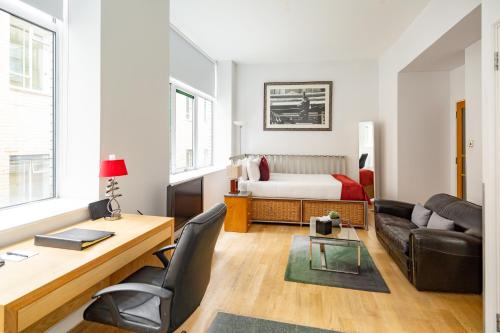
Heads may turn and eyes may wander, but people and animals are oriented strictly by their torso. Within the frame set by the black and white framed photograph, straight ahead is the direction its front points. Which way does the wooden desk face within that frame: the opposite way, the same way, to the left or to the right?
to the left

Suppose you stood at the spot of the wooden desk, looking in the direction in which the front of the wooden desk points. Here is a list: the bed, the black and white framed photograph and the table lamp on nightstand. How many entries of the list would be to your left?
3

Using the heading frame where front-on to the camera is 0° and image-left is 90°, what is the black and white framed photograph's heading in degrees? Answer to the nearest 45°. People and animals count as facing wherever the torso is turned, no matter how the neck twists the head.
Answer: approximately 0°

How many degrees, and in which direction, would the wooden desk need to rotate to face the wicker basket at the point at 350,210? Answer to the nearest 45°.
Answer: approximately 90° to its left

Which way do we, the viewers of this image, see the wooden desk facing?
facing the viewer and to the right of the viewer

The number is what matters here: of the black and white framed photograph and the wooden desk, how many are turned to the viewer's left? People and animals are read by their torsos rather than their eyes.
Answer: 0

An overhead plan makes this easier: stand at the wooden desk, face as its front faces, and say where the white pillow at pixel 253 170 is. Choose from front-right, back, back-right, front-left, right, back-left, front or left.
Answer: left

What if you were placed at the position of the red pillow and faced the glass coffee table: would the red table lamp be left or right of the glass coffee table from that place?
right

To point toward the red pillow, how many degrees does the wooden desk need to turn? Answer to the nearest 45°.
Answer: approximately 90° to its left

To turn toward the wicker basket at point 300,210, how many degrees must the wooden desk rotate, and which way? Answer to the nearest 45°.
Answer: approximately 90° to its left

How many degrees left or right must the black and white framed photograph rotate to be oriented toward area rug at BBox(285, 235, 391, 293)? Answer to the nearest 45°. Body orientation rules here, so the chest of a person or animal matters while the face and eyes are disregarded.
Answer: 0° — it already faces it

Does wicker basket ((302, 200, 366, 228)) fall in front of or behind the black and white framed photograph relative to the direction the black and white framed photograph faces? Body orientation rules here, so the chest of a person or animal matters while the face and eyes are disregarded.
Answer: in front

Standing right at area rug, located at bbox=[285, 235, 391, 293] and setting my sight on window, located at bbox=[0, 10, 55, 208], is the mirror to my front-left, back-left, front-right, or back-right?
back-right

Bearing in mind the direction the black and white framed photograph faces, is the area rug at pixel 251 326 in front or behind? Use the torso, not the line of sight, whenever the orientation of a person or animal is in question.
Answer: in front

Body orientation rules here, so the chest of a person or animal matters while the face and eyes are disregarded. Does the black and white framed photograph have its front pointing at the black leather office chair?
yes

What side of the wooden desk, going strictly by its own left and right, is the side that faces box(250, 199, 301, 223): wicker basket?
left
